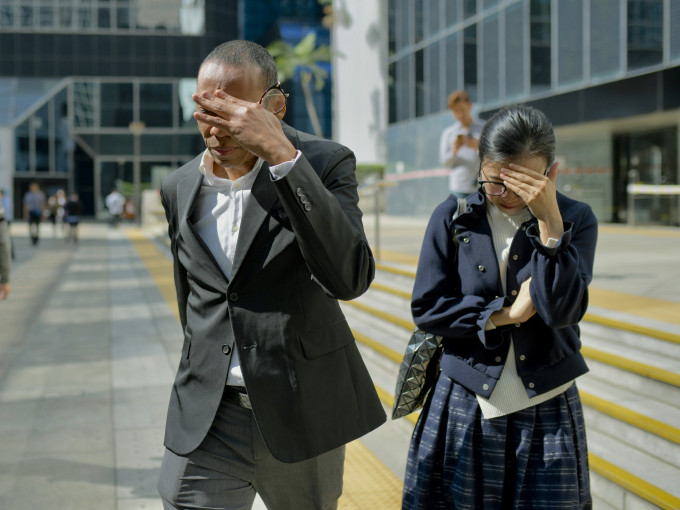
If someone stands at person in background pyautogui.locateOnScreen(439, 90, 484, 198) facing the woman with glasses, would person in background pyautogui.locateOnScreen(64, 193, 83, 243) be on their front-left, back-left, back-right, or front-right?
back-right

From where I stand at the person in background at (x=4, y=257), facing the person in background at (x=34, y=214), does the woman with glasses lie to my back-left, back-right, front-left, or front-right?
back-right

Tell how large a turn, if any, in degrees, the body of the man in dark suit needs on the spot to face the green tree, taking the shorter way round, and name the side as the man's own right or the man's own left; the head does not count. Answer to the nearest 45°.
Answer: approximately 135° to the man's own right

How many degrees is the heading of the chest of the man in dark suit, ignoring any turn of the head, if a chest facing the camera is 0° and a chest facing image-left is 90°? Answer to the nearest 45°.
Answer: approximately 45°

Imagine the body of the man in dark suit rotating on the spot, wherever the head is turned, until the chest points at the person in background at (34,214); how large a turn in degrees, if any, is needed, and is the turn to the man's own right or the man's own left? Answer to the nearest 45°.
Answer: approximately 135° to the man's own right

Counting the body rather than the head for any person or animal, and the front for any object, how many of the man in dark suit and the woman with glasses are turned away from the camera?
0

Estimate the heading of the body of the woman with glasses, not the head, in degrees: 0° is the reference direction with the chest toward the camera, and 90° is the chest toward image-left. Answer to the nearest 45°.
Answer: approximately 0°
